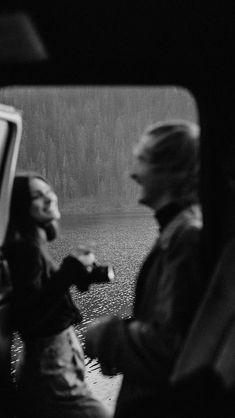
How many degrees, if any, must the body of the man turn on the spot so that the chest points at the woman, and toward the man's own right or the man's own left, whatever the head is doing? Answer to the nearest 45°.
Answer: approximately 45° to the man's own right

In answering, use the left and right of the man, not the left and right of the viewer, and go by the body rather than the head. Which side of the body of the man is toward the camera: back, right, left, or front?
left

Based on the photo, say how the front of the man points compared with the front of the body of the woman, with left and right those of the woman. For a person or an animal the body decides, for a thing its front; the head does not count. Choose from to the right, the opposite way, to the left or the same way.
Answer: the opposite way

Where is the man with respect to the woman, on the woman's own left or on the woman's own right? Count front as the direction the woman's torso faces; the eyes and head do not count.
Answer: on the woman's own right

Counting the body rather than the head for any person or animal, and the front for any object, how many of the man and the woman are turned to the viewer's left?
1

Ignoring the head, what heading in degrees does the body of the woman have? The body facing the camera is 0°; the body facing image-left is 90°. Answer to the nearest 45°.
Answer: approximately 270°

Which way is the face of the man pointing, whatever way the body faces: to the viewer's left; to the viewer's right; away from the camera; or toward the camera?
to the viewer's left
